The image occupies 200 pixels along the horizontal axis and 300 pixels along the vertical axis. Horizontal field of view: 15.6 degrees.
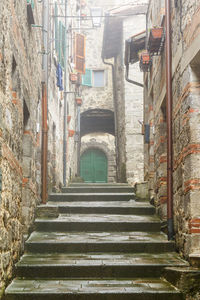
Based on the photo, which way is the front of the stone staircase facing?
toward the camera
